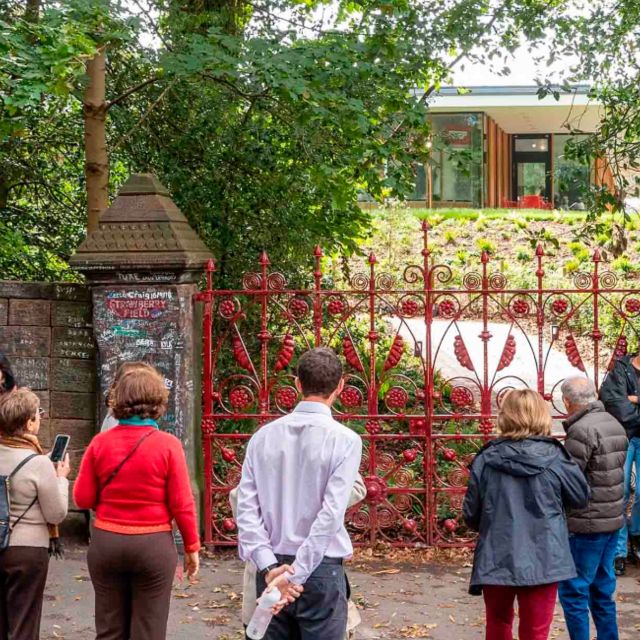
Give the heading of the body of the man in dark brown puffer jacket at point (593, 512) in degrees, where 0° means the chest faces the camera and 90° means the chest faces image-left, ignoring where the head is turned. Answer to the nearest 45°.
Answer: approximately 135°

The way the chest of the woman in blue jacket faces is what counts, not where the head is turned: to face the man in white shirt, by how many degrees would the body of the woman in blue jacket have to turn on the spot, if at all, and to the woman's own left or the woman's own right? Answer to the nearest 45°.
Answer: approximately 135° to the woman's own left

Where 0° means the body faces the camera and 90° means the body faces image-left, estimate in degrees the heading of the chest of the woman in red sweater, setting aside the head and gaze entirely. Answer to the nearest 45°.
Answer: approximately 180°

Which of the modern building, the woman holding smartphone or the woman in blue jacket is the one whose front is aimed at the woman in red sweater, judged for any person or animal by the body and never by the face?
the modern building

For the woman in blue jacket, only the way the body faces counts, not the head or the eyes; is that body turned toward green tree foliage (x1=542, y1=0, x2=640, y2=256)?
yes

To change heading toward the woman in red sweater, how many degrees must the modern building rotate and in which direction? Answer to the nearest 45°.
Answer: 0° — it already faces them

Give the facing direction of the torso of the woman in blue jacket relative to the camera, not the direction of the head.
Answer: away from the camera

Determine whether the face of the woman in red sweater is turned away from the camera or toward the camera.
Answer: away from the camera

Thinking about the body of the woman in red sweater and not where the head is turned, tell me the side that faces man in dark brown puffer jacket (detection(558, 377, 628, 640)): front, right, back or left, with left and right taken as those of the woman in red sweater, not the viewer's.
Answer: right

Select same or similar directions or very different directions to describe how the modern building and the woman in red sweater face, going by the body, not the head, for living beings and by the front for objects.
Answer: very different directions

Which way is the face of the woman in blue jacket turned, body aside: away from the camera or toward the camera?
away from the camera

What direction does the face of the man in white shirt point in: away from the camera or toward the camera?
away from the camera
